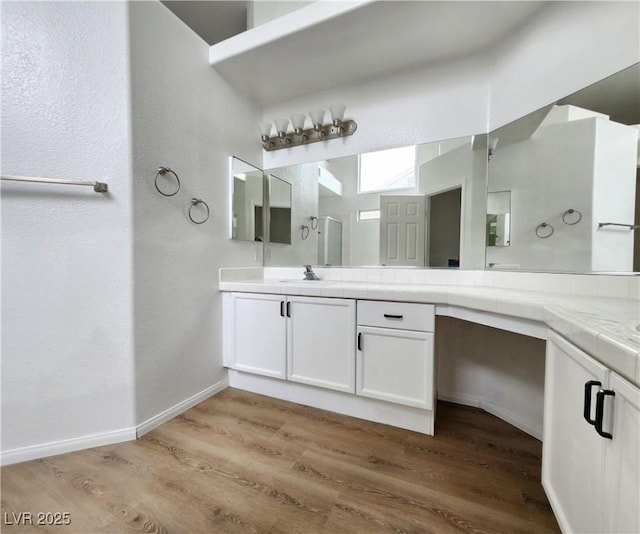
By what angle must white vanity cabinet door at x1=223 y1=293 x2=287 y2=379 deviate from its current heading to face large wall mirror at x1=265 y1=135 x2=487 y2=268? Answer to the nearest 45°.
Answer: approximately 135° to its left

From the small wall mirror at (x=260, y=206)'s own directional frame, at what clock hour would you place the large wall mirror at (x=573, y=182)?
the large wall mirror at (x=573, y=182) is roughly at 12 o'clock from the small wall mirror at (x=260, y=206).

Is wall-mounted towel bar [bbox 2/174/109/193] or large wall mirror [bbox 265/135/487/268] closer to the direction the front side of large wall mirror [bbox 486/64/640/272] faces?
the wall-mounted towel bar

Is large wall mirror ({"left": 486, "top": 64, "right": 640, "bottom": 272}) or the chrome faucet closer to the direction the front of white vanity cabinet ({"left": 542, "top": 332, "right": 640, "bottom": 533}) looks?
the chrome faucet

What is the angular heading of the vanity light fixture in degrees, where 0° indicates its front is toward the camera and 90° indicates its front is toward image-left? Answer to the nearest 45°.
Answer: approximately 45°

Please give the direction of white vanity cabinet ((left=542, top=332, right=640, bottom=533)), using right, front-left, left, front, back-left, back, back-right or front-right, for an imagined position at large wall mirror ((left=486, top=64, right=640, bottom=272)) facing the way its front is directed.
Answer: front-left

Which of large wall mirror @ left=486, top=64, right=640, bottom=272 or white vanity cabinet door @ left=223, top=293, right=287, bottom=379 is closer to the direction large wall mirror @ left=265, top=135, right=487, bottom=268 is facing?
the white vanity cabinet door

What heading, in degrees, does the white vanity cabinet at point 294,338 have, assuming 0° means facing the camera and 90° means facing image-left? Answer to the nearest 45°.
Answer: approximately 45°

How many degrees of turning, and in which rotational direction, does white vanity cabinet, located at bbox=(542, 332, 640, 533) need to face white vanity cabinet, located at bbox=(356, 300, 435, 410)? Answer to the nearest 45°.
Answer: approximately 90° to its right
